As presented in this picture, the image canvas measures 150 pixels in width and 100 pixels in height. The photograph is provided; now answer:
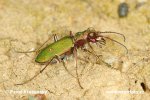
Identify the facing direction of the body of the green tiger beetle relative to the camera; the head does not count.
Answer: to the viewer's right
